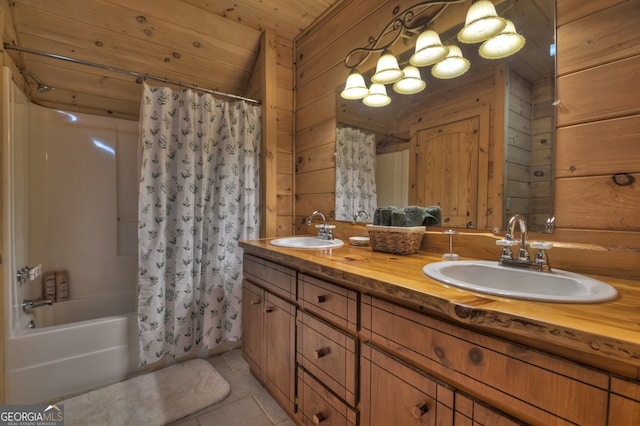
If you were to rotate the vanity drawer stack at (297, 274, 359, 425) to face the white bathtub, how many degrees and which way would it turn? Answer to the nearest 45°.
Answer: approximately 45° to its right

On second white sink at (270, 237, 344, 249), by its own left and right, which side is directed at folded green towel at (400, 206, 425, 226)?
left

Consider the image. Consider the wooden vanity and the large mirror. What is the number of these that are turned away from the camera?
0

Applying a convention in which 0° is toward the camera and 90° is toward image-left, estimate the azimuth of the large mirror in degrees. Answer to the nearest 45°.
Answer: approximately 45°

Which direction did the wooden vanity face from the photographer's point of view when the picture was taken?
facing the viewer and to the left of the viewer

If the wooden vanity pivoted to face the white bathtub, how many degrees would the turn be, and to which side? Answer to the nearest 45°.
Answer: approximately 45° to its right

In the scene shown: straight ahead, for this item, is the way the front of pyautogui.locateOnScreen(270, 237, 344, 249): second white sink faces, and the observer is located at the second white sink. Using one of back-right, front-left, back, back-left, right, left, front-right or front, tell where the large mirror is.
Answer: left

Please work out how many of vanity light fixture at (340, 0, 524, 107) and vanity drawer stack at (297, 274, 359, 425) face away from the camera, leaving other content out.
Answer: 0
